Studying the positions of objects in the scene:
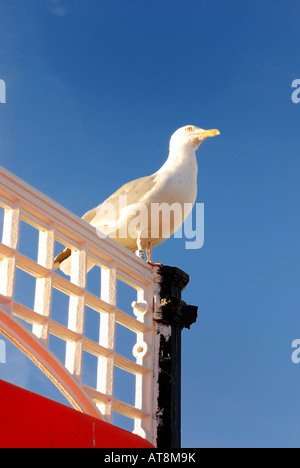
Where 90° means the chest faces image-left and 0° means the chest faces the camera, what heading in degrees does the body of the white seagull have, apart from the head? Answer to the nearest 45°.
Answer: approximately 270°

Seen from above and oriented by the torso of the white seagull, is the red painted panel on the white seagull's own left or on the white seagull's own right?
on the white seagull's own right
